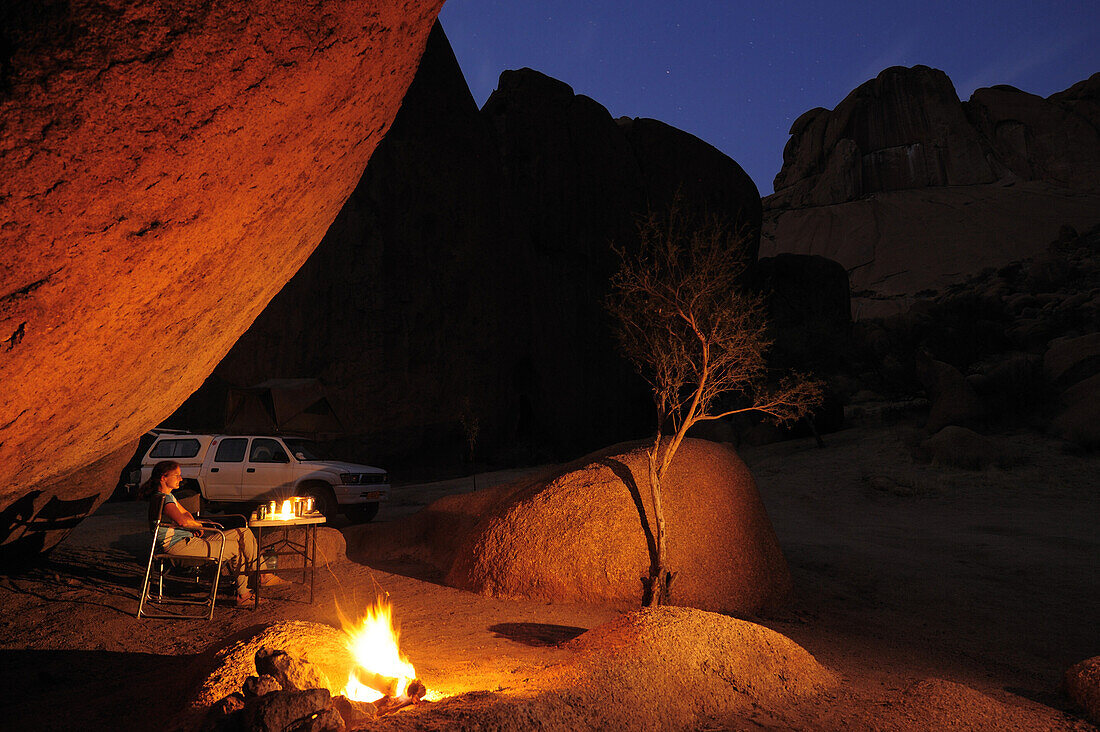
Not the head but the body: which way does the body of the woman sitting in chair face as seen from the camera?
to the viewer's right

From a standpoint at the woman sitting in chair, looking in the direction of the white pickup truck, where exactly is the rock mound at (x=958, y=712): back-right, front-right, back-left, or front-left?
back-right

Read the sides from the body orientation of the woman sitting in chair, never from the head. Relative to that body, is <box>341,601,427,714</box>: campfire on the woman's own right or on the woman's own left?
on the woman's own right

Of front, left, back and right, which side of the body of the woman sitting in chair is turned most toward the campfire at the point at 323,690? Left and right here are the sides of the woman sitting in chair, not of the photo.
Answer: right

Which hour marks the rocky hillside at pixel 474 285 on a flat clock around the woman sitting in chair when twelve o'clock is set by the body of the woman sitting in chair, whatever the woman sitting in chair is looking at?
The rocky hillside is roughly at 10 o'clock from the woman sitting in chair.

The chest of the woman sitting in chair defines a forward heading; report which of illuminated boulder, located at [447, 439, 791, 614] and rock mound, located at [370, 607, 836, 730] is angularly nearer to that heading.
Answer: the illuminated boulder

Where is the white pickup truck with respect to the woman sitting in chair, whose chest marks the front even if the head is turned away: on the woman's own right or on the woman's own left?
on the woman's own left
